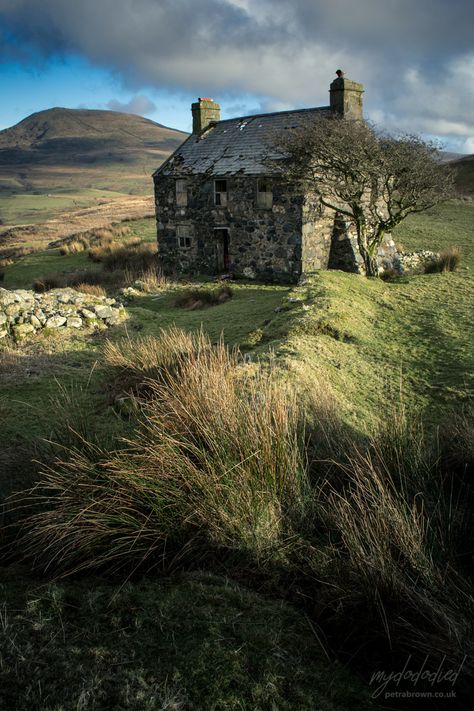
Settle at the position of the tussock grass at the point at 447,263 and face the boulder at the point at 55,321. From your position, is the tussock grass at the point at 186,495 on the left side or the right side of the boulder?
left

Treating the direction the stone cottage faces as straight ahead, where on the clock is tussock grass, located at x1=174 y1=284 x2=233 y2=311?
The tussock grass is roughly at 11 o'clock from the stone cottage.

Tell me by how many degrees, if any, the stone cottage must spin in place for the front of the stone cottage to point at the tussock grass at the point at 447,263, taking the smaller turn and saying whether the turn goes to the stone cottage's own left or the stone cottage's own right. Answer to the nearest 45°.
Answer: approximately 90° to the stone cottage's own left

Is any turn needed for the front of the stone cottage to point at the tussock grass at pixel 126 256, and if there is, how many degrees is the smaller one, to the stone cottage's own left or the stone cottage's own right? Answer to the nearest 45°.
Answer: approximately 90° to the stone cottage's own right

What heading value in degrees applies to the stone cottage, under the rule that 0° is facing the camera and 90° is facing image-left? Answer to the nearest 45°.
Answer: approximately 45°

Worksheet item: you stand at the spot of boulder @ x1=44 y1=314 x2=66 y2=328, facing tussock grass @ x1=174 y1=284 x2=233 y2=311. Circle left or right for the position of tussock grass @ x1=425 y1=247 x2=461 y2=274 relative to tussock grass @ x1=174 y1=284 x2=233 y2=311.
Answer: right

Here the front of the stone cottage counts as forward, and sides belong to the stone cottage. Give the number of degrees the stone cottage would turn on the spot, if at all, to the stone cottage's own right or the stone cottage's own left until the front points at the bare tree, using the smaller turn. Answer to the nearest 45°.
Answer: approximately 90° to the stone cottage's own left
